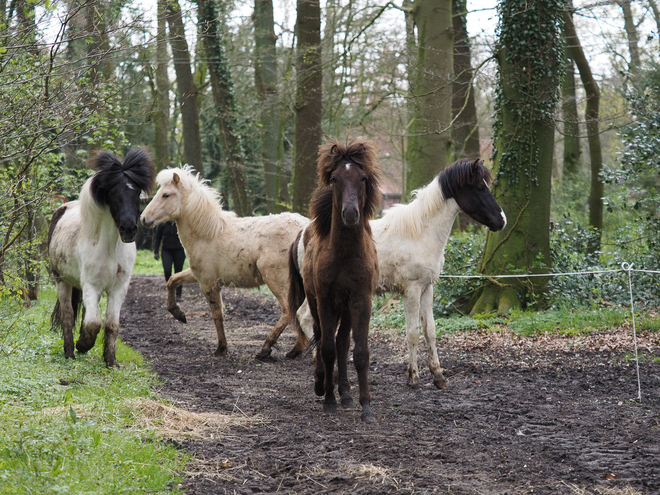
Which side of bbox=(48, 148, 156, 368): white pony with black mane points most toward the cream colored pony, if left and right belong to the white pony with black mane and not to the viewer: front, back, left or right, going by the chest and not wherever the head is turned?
left

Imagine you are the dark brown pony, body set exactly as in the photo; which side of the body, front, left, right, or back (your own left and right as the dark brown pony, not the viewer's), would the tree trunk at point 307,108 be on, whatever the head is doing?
back

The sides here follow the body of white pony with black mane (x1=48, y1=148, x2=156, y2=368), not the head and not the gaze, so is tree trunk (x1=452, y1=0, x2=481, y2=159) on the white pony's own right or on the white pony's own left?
on the white pony's own left

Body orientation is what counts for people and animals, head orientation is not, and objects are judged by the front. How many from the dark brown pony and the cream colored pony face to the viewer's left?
1

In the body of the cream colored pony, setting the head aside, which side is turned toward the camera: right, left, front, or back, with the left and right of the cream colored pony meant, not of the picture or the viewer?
left

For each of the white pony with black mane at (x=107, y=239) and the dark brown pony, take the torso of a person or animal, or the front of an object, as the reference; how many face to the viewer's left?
0

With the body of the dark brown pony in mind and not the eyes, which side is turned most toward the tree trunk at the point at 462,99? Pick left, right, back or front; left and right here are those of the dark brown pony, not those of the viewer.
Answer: back

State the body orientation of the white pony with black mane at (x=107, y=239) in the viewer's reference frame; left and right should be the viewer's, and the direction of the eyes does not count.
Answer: facing the viewer and to the right of the viewer

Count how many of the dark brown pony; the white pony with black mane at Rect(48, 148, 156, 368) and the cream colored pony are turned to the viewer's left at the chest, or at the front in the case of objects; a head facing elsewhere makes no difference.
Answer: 1

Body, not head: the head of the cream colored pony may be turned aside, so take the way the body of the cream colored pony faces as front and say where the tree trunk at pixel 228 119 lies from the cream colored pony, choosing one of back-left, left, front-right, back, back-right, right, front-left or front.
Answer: right

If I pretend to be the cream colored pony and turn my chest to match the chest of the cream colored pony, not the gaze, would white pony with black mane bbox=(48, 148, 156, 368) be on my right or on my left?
on my left

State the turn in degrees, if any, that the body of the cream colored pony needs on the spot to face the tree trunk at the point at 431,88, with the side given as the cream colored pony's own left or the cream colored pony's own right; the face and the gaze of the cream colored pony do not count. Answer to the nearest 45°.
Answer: approximately 135° to the cream colored pony's own right

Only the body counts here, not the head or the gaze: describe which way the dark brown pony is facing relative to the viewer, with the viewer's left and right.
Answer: facing the viewer

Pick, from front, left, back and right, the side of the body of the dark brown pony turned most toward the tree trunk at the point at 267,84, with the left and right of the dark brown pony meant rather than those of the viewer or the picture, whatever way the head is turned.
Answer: back
